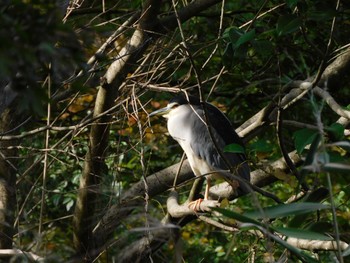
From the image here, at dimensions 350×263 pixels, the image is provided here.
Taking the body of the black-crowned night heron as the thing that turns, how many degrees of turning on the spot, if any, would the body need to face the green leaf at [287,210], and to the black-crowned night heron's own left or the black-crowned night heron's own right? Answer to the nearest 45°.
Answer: approximately 90° to the black-crowned night heron's own left

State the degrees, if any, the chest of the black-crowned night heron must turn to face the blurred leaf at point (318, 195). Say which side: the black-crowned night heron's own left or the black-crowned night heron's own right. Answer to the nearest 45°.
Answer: approximately 90° to the black-crowned night heron's own left

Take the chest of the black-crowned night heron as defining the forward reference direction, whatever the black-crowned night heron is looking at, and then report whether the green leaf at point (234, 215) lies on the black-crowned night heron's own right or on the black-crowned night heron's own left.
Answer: on the black-crowned night heron's own left

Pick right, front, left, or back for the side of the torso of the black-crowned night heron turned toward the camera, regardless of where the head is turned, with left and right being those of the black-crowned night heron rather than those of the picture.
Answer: left
